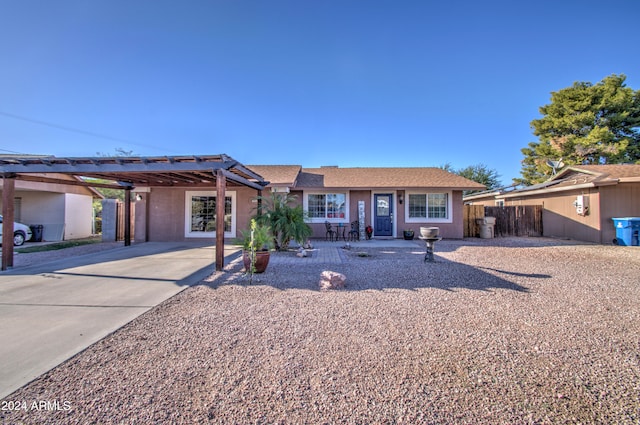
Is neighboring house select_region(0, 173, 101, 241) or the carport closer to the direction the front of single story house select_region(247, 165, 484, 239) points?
the carport

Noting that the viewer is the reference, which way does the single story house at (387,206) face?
facing the viewer

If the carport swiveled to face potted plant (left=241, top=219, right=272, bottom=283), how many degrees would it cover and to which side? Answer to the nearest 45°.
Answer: approximately 45° to its left

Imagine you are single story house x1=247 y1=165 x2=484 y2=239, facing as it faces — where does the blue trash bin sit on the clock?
The blue trash bin is roughly at 9 o'clock from the single story house.

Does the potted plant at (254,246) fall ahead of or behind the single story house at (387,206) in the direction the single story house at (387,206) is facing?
ahead

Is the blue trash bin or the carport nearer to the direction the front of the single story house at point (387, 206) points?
the carport

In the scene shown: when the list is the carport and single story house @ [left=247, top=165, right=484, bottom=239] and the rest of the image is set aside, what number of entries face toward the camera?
2

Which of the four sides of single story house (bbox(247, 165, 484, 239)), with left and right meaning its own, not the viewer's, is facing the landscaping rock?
front

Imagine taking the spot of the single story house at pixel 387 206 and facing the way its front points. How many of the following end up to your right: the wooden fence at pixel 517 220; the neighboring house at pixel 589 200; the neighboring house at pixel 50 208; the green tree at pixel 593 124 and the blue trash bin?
1

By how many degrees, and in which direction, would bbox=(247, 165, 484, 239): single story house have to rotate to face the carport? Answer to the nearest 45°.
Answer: approximately 45° to its right

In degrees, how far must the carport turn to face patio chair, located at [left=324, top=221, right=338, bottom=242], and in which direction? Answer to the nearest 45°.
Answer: approximately 90° to its left

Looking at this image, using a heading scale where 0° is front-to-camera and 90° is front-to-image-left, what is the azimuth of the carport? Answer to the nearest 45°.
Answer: approximately 0°
